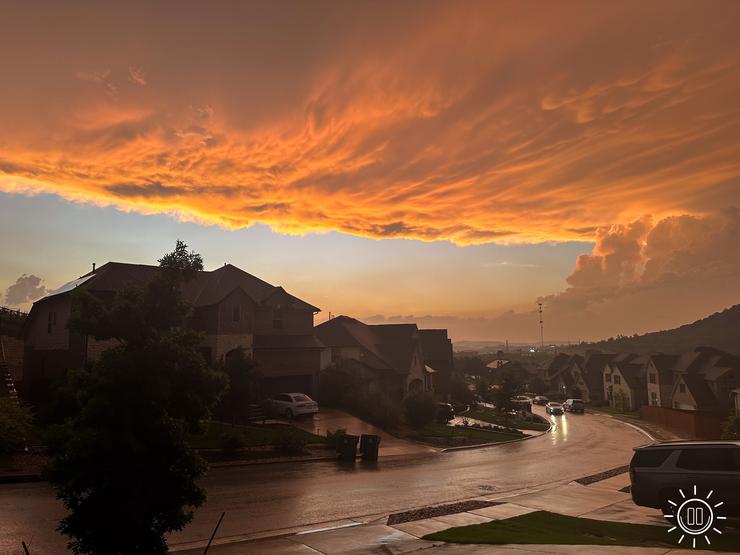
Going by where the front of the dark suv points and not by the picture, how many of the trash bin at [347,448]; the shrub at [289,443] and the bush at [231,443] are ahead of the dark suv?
0

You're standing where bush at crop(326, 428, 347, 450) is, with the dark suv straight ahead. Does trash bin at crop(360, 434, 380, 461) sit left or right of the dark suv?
left

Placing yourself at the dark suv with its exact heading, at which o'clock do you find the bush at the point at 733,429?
The bush is roughly at 9 o'clock from the dark suv.

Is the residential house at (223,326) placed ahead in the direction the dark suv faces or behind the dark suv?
behind

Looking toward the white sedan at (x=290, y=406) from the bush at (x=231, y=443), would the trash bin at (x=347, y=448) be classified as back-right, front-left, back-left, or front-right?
front-right

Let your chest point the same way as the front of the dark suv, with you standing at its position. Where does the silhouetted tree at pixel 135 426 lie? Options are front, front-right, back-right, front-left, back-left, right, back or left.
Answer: back-right

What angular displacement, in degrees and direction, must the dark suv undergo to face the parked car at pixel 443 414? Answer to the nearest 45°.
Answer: approximately 135° to its left

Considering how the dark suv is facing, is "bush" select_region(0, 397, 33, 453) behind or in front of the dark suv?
behind

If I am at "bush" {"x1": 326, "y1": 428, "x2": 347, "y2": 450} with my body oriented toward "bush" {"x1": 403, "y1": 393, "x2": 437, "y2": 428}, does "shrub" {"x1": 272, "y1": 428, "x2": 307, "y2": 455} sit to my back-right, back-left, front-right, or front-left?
back-left

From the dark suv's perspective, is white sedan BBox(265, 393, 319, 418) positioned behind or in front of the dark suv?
behind

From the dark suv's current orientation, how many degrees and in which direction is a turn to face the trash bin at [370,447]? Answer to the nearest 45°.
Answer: approximately 135° to its left

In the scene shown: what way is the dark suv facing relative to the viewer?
to the viewer's right

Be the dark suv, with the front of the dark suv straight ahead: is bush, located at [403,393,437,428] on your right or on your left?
on your left
